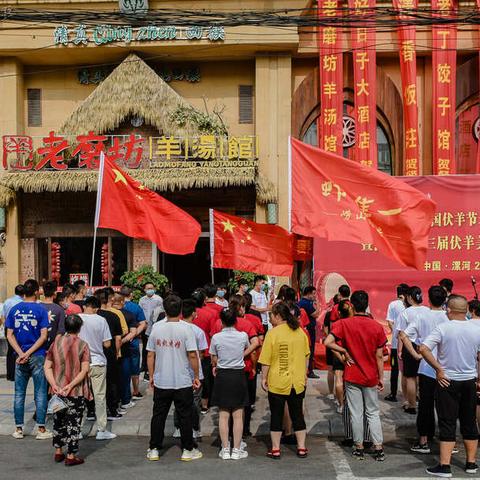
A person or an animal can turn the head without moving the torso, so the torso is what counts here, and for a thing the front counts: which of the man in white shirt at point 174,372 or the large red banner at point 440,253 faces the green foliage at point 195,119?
the man in white shirt

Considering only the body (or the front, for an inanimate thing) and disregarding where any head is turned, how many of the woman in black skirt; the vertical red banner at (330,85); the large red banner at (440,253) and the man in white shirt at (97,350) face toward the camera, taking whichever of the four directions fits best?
2

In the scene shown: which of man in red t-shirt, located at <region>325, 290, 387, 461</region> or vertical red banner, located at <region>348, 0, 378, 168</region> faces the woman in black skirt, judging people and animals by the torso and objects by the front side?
the vertical red banner

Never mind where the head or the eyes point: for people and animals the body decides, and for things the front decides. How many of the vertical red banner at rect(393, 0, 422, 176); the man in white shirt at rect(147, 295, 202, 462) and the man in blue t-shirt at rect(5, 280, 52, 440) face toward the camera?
1

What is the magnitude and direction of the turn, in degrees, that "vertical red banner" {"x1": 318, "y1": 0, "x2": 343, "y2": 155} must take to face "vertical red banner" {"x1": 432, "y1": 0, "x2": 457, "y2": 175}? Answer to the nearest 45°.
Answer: approximately 90° to its left

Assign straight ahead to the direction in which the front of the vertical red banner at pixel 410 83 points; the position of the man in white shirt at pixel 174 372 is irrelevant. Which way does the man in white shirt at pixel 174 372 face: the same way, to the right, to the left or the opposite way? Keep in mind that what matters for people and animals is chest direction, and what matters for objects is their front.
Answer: the opposite way

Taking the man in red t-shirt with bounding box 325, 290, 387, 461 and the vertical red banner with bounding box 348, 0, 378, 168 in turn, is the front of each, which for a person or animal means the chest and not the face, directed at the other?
yes

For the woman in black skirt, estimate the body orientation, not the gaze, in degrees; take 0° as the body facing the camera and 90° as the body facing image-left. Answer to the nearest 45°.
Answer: approximately 180°

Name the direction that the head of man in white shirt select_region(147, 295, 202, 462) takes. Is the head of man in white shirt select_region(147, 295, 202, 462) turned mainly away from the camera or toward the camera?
away from the camera

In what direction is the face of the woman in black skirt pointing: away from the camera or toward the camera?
away from the camera

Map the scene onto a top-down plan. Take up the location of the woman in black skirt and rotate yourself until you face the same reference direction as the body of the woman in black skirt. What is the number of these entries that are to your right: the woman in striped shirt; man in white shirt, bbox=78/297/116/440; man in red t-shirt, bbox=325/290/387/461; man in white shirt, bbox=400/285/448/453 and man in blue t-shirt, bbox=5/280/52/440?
2

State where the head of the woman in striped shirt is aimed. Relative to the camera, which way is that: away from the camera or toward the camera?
away from the camera

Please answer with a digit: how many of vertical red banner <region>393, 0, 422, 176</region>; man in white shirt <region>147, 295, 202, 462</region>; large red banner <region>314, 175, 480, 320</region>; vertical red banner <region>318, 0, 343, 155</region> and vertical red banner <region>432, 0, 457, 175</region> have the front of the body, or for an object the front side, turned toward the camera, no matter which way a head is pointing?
4

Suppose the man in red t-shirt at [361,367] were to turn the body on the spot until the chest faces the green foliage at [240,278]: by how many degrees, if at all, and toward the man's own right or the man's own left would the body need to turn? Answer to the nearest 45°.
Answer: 0° — they already face it

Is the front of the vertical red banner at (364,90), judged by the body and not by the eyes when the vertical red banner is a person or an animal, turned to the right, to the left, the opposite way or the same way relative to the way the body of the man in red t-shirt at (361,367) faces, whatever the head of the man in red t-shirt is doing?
the opposite way

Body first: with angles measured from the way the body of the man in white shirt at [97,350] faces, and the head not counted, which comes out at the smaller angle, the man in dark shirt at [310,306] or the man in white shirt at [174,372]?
the man in dark shirt

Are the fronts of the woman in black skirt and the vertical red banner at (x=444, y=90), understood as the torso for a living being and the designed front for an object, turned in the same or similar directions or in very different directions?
very different directions

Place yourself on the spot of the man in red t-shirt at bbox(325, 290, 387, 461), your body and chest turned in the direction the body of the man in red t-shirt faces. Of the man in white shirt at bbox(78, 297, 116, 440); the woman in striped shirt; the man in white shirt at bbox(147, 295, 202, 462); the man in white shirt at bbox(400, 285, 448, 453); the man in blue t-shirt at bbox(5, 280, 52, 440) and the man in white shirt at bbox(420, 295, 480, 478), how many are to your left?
4

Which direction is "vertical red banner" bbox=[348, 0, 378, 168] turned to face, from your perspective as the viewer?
facing the viewer

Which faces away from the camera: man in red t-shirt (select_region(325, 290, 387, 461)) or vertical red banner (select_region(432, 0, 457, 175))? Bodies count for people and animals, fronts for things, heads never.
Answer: the man in red t-shirt
